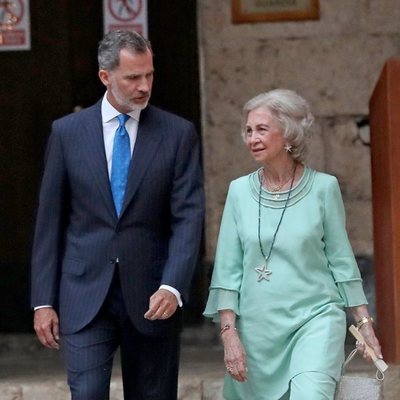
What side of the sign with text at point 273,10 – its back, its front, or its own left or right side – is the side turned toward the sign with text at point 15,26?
right

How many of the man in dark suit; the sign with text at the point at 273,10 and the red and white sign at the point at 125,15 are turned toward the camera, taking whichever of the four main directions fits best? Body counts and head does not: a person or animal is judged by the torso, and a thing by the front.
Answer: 3

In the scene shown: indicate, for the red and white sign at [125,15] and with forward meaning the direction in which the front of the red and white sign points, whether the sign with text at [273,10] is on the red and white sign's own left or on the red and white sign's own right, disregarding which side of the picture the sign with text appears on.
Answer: on the red and white sign's own left

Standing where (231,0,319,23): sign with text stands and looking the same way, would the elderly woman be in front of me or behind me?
in front

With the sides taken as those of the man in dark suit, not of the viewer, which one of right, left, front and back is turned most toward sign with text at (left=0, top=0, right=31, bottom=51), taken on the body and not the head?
back

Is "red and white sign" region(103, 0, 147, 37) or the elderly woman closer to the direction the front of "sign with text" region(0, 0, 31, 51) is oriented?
the elderly woman

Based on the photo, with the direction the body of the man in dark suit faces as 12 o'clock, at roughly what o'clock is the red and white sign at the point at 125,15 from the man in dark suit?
The red and white sign is roughly at 6 o'clock from the man in dark suit.

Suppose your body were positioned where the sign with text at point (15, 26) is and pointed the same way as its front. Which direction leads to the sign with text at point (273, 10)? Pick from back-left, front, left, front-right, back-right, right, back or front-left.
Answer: left

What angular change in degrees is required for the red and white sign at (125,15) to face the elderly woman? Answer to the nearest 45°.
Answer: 0° — it already faces them

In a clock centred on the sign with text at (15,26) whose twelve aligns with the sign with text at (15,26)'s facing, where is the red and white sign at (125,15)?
The red and white sign is roughly at 9 o'clock from the sign with text.

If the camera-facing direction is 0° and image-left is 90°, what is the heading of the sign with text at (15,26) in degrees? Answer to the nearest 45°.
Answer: approximately 0°
